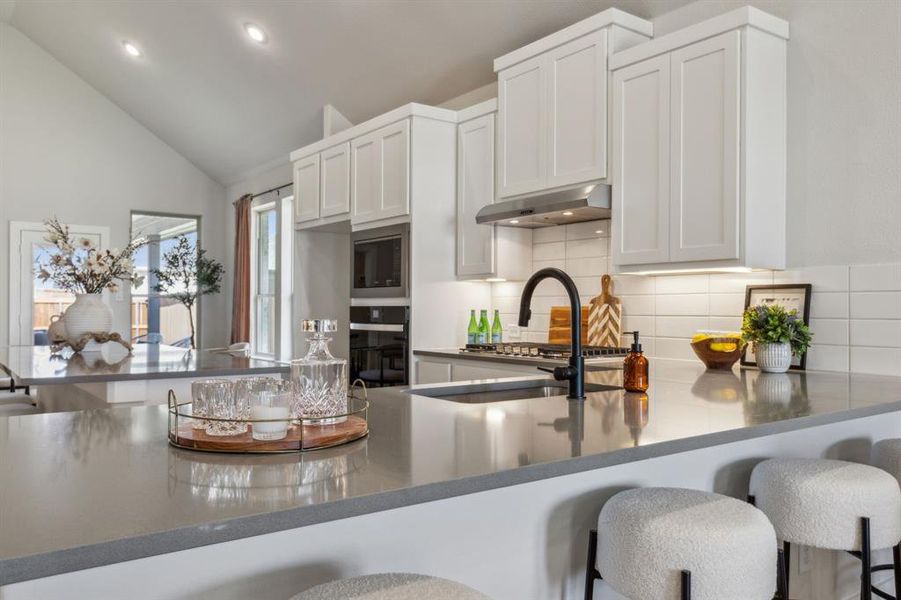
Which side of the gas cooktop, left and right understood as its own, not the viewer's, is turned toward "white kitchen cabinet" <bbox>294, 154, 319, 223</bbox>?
right

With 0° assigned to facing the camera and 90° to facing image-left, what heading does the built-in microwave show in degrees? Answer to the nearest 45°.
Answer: approximately 45°

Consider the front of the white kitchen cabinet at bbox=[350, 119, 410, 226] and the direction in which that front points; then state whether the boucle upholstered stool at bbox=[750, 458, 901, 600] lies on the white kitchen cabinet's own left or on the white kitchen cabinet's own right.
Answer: on the white kitchen cabinet's own left

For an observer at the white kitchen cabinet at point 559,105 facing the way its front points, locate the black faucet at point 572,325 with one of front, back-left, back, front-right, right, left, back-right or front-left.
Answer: front-left

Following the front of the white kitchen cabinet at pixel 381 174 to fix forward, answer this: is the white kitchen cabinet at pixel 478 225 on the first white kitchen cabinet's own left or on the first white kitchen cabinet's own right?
on the first white kitchen cabinet's own left

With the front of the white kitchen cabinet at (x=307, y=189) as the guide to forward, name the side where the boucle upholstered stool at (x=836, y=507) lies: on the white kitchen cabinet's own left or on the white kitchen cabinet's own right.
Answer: on the white kitchen cabinet's own left

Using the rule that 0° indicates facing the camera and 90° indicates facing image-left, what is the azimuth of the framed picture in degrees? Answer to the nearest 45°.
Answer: approximately 0°

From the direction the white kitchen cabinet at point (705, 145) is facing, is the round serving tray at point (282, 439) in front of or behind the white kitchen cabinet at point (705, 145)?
in front

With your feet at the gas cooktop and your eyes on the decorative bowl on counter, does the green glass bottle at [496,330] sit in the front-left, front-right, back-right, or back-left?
back-left

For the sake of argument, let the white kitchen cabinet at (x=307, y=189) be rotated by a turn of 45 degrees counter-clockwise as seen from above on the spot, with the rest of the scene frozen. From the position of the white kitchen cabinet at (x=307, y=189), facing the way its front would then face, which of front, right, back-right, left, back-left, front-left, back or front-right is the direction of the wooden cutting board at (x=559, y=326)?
front-left

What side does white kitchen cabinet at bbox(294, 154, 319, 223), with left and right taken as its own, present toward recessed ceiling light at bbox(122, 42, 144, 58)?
right
